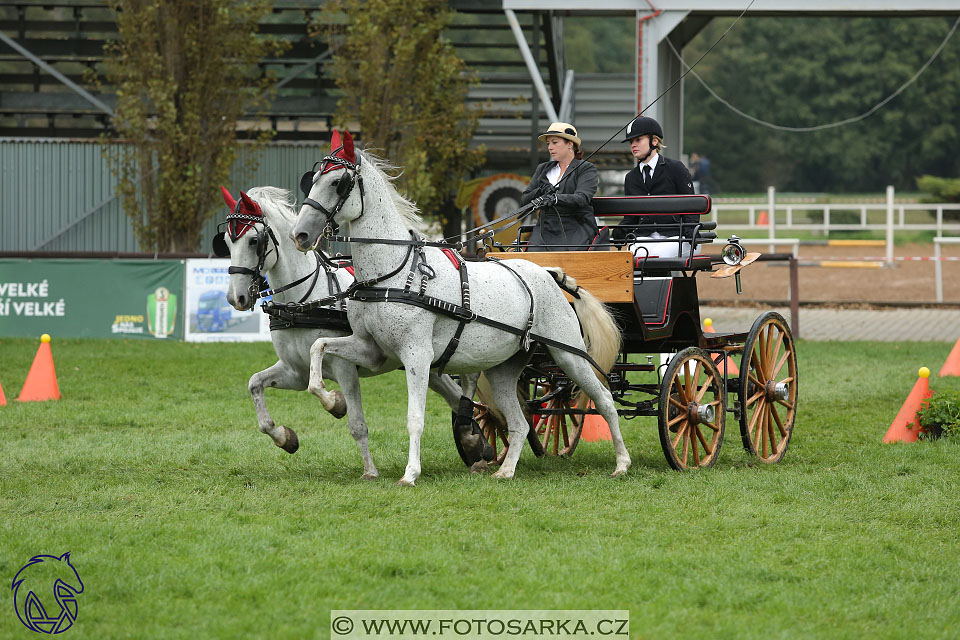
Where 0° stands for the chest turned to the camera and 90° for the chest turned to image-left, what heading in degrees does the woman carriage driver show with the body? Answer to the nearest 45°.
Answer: approximately 45°

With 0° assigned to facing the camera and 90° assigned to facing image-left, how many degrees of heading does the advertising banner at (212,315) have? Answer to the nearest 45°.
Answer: approximately 0°

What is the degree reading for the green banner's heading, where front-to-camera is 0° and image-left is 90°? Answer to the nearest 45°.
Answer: approximately 0°

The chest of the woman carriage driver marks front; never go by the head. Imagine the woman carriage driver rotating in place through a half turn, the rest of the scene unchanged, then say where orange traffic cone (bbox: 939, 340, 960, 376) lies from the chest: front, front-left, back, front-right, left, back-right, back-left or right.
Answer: front

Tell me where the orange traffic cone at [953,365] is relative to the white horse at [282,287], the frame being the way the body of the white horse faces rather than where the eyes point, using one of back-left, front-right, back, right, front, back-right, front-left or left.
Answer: back

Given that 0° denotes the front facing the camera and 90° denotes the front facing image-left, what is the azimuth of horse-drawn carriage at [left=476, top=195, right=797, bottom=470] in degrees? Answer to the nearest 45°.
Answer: approximately 45°

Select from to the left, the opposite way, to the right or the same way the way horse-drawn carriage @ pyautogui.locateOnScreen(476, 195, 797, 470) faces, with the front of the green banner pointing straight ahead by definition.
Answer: to the right

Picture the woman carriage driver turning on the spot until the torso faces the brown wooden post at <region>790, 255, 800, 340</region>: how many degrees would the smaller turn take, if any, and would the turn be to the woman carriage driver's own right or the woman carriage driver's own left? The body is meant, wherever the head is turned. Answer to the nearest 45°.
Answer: approximately 135° to the woman carriage driver's own right

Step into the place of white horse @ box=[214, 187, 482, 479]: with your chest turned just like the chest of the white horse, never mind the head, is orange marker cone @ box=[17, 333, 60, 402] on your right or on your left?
on your right

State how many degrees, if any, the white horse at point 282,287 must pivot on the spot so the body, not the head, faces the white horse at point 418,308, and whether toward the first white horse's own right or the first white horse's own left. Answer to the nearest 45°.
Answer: approximately 90° to the first white horse's own left

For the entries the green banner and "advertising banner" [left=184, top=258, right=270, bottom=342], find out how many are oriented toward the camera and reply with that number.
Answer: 2
